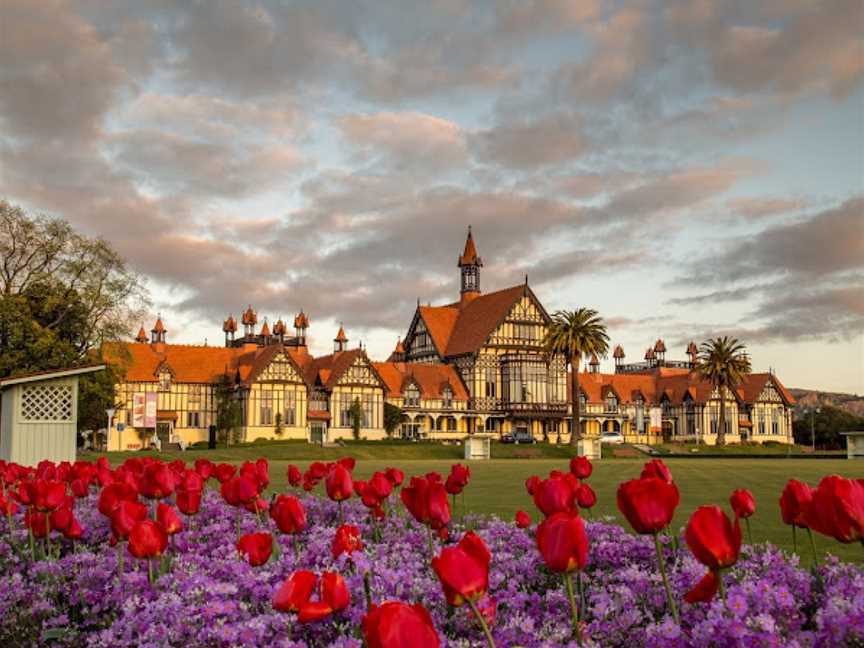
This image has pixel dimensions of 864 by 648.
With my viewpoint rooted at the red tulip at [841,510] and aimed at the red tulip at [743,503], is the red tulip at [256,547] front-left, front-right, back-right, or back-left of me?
front-left

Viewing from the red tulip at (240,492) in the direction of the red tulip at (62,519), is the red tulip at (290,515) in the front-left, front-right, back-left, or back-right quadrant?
back-left
